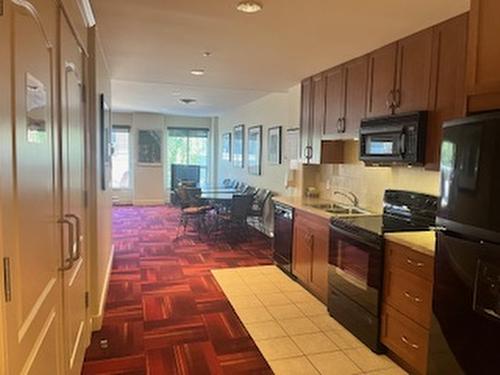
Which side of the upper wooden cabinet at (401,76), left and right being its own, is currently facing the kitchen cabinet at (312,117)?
right

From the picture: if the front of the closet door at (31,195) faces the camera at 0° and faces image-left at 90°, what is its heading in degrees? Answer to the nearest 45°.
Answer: approximately 315°

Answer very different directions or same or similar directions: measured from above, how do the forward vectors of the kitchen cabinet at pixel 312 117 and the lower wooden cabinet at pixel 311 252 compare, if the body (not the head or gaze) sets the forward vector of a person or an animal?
same or similar directions

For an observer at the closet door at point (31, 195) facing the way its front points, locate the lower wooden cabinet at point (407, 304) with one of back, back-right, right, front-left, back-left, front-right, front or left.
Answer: front-left

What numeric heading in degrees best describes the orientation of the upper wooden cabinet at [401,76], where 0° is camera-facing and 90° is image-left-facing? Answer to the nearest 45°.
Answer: approximately 45°

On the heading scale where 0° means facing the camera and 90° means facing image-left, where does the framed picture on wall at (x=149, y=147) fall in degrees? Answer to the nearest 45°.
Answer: approximately 0°

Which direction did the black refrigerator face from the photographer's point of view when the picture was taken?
facing the viewer and to the left of the viewer

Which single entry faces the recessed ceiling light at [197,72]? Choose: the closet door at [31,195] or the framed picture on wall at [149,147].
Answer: the framed picture on wall

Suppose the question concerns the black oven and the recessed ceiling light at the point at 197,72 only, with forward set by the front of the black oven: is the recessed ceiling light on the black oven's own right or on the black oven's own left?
on the black oven's own right

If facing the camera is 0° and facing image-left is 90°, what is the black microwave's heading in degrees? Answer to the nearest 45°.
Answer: approximately 45°

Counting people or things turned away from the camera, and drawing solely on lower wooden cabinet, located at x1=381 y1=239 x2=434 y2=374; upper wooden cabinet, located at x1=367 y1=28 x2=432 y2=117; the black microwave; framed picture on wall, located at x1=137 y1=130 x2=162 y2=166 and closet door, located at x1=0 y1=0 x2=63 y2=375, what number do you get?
0

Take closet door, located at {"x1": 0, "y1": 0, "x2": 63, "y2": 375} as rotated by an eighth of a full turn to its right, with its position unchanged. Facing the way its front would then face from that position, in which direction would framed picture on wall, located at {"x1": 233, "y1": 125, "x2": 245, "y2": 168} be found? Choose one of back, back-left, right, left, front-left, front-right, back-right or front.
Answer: back-left

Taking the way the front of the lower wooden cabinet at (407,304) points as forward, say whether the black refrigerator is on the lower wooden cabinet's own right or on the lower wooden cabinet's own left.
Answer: on the lower wooden cabinet's own left
